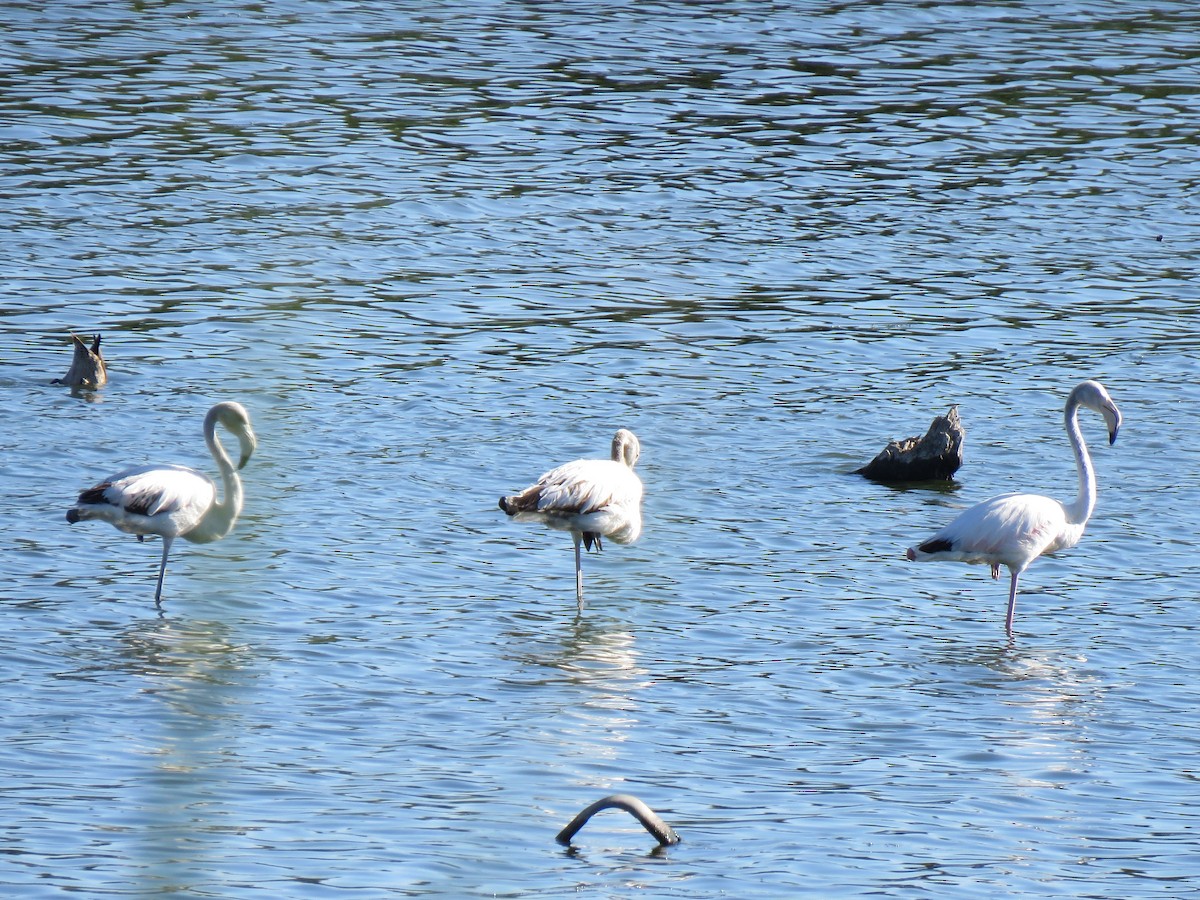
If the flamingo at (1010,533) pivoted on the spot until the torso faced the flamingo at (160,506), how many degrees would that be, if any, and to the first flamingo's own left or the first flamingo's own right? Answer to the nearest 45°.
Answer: approximately 180°

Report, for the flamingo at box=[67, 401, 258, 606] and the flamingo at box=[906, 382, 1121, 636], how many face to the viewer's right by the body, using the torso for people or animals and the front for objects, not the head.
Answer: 2

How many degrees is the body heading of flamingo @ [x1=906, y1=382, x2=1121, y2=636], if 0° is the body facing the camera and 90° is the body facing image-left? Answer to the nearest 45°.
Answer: approximately 270°

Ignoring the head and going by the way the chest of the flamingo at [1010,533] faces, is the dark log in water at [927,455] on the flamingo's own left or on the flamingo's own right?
on the flamingo's own left

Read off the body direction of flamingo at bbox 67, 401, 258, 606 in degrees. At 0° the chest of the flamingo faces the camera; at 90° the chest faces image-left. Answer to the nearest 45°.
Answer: approximately 270°

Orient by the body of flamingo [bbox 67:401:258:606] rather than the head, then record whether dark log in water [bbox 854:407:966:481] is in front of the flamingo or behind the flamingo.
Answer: in front
